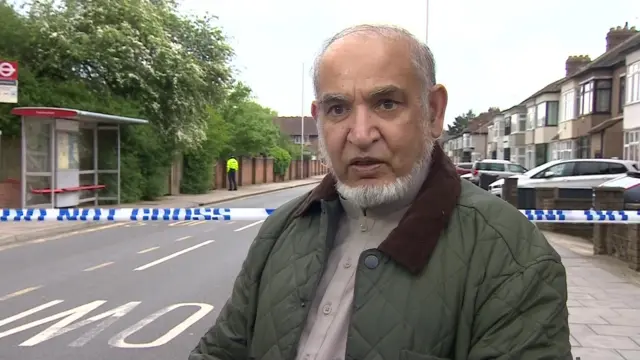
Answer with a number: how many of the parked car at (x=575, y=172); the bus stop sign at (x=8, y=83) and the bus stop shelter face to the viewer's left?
1

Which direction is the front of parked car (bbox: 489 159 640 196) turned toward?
to the viewer's left

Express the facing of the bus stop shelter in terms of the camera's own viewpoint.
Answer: facing the viewer and to the right of the viewer

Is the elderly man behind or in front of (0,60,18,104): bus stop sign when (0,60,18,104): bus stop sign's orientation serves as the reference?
in front

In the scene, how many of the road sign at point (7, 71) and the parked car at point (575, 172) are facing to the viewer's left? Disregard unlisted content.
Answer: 1

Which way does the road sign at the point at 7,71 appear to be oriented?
toward the camera

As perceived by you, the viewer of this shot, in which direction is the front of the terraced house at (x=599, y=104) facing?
facing the viewer and to the left of the viewer

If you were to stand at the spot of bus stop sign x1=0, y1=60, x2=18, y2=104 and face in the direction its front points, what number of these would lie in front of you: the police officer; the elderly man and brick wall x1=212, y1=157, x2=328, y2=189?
1

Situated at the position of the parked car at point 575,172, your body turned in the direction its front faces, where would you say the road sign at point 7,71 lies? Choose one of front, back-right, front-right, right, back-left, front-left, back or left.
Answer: front-left

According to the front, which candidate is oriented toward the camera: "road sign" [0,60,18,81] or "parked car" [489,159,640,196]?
the road sign

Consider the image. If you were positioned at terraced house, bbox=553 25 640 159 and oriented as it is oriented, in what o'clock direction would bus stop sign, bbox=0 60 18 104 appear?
The bus stop sign is roughly at 11 o'clock from the terraced house.
